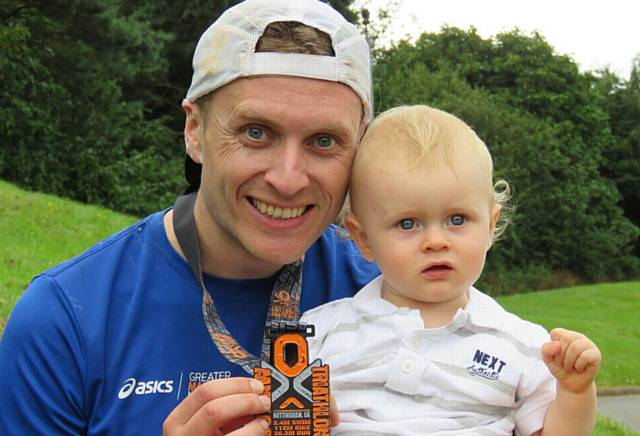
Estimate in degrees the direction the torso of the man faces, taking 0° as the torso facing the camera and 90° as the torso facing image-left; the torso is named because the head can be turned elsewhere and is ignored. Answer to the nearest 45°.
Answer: approximately 315°

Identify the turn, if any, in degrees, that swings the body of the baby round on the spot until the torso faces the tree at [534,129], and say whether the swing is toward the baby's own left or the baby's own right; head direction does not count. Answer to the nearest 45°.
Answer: approximately 180°

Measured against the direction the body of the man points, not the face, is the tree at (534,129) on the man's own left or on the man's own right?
on the man's own left

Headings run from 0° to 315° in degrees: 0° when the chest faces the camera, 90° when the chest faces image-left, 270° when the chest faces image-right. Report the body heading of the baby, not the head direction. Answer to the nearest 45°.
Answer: approximately 0°
